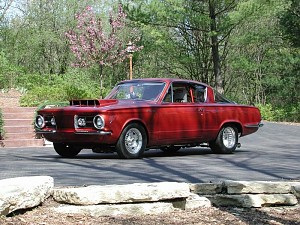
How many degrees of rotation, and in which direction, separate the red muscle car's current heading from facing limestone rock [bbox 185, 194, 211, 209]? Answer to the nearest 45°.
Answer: approximately 45° to its left

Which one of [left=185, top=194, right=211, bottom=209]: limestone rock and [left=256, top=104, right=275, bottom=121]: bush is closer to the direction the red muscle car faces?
the limestone rock

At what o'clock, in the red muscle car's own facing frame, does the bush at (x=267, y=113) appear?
The bush is roughly at 5 o'clock from the red muscle car.

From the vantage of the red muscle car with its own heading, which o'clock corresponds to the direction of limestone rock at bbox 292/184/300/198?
The limestone rock is roughly at 10 o'clock from the red muscle car.

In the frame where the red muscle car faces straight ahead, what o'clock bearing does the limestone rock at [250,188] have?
The limestone rock is roughly at 10 o'clock from the red muscle car.

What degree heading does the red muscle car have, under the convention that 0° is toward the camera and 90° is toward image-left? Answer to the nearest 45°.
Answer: approximately 45°

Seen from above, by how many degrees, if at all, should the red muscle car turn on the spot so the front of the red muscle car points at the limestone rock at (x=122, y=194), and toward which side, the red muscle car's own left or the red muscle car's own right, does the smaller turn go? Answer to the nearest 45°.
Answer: approximately 45° to the red muscle car's own left

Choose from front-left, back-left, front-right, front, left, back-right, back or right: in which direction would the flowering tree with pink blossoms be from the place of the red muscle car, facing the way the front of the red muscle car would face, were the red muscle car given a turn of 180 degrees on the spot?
front-left

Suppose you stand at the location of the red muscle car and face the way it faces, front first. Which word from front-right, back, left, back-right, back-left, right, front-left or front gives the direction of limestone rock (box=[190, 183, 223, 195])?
front-left

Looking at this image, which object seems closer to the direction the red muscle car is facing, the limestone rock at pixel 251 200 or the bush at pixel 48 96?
the limestone rock

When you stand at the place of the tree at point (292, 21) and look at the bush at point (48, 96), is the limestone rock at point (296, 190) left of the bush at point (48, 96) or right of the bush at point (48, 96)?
left
